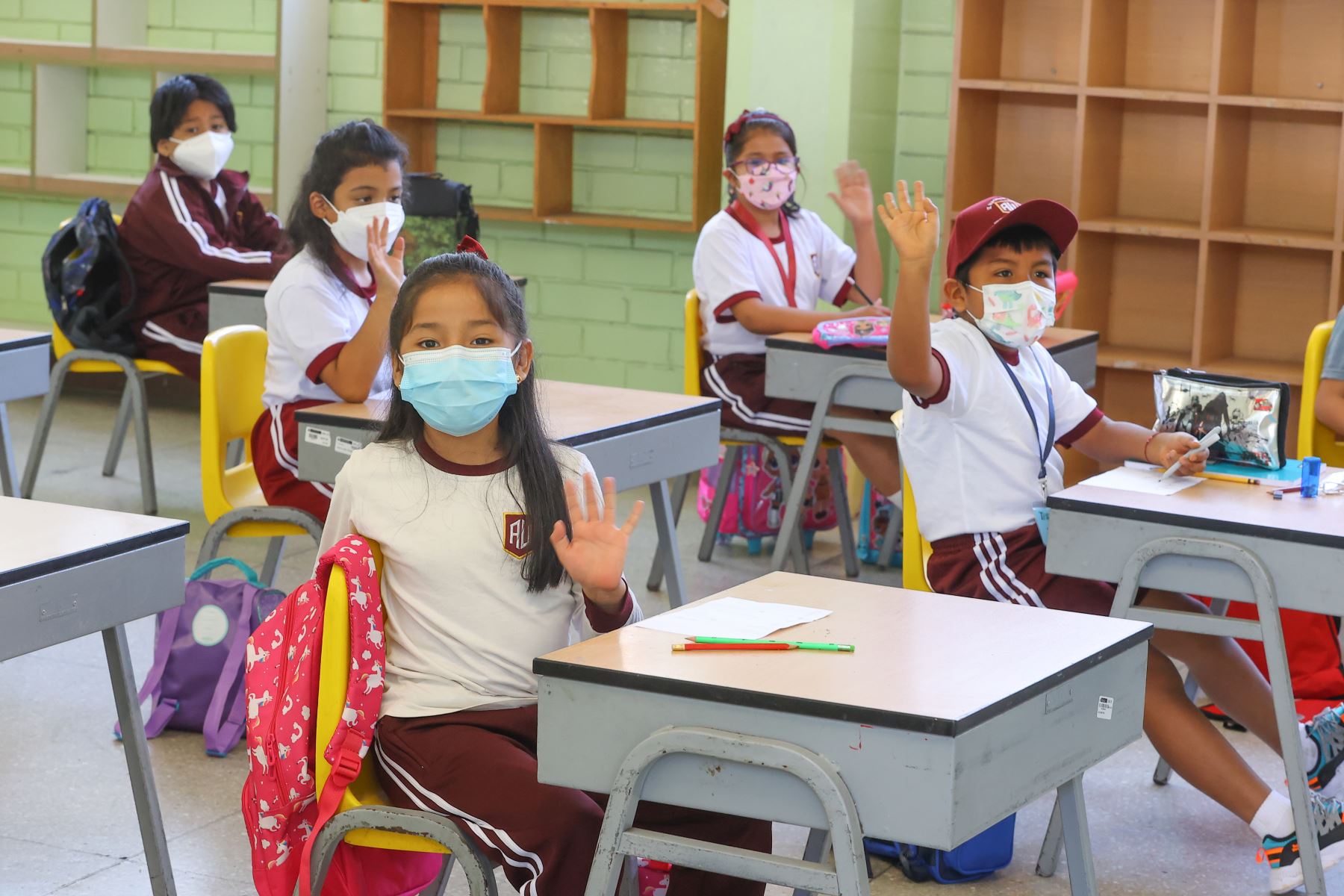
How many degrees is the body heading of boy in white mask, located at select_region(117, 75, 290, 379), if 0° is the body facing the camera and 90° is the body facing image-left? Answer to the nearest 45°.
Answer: approximately 315°

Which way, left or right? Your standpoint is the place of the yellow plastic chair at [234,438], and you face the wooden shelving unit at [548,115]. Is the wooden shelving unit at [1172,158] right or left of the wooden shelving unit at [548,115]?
right

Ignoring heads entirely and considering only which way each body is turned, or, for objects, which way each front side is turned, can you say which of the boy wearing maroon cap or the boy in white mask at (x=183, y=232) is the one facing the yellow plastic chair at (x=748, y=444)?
the boy in white mask

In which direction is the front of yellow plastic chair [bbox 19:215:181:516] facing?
to the viewer's right

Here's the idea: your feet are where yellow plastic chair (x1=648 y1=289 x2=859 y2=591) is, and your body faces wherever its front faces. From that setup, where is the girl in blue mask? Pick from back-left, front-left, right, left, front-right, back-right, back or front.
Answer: right

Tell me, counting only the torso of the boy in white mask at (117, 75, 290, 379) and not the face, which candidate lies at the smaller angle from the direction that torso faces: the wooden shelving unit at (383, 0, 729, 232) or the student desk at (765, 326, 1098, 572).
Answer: the student desk

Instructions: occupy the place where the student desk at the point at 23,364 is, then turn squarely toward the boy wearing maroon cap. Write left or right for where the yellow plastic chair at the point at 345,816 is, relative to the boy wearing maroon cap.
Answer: right

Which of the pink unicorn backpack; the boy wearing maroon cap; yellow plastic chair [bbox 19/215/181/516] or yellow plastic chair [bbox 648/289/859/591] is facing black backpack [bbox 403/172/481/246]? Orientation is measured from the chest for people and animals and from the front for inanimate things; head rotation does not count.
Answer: yellow plastic chair [bbox 19/215/181/516]

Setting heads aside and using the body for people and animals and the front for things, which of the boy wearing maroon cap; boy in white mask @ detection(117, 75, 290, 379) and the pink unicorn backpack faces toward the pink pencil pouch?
the boy in white mask

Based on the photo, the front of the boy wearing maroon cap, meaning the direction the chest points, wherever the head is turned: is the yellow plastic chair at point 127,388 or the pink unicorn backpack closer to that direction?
the pink unicorn backpack

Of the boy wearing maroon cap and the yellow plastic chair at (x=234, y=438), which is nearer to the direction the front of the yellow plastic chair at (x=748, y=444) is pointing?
the boy wearing maroon cap
